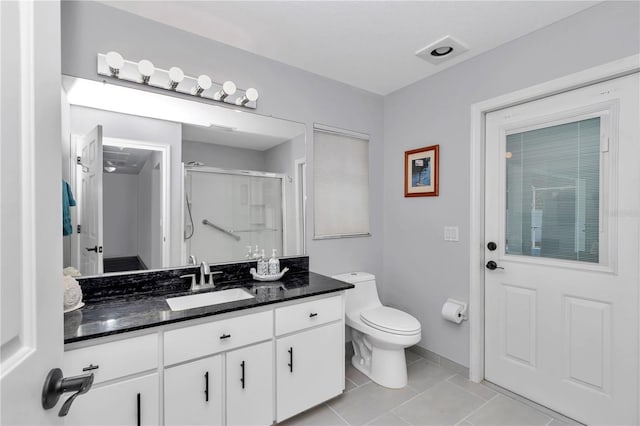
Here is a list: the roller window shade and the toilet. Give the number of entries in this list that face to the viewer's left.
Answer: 0

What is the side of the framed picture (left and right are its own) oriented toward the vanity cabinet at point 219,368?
front

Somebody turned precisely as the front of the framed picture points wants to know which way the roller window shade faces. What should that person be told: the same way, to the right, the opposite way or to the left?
to the left

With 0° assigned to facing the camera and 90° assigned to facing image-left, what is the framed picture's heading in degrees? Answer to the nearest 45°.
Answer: approximately 45°

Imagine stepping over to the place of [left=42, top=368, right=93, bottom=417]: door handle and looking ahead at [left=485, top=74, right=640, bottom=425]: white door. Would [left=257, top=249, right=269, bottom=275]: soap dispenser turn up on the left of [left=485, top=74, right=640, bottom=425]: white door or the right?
left

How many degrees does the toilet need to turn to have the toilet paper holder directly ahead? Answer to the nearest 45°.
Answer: approximately 45° to its left

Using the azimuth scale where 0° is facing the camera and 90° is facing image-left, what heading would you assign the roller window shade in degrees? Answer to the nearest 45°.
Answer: approximately 315°

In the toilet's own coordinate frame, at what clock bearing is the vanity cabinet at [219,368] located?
The vanity cabinet is roughly at 3 o'clock from the toilet.

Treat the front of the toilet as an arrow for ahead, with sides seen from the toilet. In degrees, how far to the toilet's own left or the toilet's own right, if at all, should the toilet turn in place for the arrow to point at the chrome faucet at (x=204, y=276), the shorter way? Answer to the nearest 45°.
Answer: approximately 90° to the toilet's own right

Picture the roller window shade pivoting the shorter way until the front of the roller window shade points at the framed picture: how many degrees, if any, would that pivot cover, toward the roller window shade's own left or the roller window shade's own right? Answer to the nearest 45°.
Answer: approximately 45° to the roller window shade's own left
